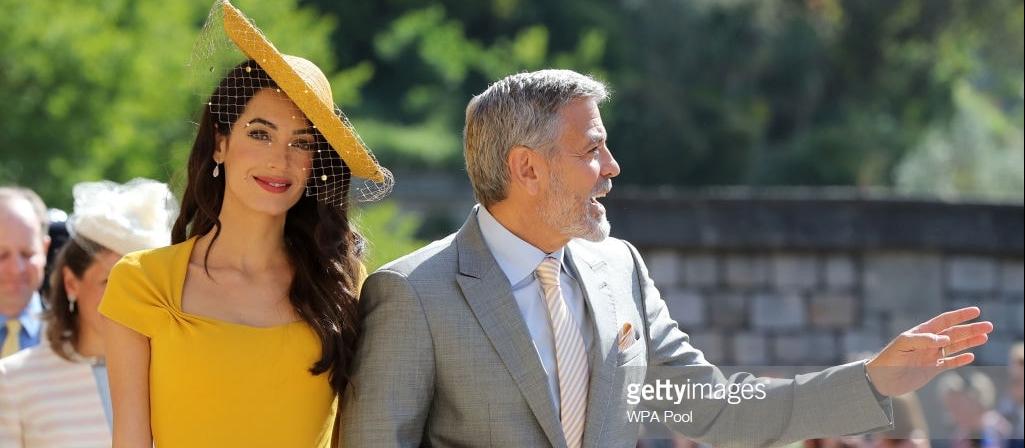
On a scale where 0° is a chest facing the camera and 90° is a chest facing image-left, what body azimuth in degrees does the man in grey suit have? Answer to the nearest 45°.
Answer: approximately 315°

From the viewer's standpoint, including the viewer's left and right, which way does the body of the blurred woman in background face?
facing the viewer and to the right of the viewer

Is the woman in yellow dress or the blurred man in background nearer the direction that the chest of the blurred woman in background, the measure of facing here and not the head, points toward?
the woman in yellow dress

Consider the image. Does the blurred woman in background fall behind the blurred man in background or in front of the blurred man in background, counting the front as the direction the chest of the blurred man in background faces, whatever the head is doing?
in front

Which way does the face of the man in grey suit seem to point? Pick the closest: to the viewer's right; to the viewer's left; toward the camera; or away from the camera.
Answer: to the viewer's right

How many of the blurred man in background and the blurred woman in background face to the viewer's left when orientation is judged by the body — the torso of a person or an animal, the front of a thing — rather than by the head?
0

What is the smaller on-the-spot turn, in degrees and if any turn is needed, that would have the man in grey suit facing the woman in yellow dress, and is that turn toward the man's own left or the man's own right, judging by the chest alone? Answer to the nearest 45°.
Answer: approximately 135° to the man's own right

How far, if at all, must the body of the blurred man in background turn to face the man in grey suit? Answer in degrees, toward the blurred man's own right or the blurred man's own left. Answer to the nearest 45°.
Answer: approximately 45° to the blurred man's own left
